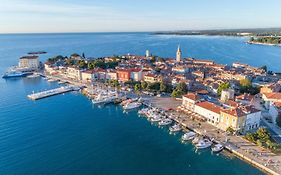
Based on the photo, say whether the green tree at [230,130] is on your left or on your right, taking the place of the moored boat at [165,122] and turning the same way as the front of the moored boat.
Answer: on your left

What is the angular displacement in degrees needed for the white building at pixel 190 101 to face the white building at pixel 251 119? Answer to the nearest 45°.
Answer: approximately 90° to its left

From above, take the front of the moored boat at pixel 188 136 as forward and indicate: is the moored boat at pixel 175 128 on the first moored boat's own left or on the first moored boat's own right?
on the first moored boat's own right

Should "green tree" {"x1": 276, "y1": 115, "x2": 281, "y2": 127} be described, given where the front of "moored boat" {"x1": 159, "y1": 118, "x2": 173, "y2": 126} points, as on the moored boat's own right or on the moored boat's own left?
on the moored boat's own left

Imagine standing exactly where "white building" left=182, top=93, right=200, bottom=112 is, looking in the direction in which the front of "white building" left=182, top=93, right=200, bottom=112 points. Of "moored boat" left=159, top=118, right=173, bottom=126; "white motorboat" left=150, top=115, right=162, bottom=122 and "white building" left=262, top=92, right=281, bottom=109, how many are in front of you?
2

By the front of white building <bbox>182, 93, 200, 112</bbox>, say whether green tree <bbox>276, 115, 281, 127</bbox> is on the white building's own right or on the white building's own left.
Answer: on the white building's own left

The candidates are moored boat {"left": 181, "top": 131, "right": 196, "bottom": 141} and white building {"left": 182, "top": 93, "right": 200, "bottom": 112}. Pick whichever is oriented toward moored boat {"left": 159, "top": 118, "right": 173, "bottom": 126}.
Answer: the white building
